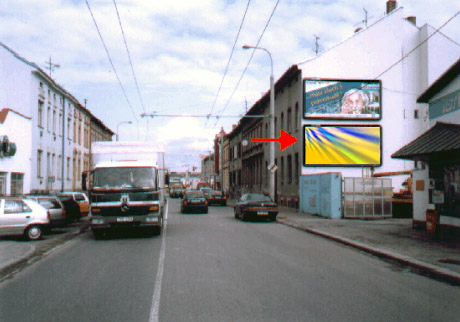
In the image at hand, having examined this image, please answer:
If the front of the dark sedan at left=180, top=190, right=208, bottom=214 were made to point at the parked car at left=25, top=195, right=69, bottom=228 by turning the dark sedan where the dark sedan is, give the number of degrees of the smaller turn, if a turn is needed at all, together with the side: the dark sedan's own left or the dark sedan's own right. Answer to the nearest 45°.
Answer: approximately 135° to the dark sedan's own left

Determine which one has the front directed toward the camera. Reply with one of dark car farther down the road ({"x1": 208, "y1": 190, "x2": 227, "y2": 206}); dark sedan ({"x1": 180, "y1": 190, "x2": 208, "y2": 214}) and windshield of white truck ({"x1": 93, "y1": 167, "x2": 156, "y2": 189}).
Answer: the windshield of white truck

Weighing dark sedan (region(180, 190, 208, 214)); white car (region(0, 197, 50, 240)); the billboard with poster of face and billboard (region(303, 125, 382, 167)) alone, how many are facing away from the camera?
1

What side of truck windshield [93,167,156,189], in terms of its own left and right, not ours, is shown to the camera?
front

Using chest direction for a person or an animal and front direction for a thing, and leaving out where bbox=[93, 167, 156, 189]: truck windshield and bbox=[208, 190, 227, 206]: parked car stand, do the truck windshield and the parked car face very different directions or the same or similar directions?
very different directions

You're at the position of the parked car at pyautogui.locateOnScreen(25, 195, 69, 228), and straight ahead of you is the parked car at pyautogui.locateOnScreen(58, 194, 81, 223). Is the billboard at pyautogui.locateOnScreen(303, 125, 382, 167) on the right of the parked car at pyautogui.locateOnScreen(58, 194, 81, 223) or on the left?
right

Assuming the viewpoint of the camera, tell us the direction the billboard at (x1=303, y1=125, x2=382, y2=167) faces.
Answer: facing the viewer

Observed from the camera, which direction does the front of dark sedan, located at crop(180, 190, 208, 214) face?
facing away from the viewer

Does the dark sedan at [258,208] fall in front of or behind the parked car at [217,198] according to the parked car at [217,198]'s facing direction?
behind
